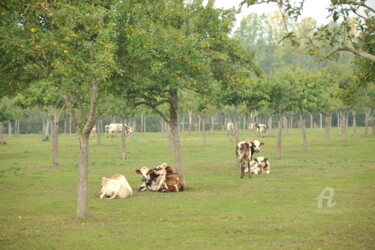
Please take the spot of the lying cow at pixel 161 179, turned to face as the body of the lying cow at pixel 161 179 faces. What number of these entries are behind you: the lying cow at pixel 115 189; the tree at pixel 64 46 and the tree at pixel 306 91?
1

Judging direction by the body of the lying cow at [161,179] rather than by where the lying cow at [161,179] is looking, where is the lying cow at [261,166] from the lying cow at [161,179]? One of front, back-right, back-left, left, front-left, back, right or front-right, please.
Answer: back

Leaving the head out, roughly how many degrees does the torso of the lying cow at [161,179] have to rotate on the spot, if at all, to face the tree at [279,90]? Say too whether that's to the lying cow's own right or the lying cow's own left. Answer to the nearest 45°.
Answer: approximately 180°

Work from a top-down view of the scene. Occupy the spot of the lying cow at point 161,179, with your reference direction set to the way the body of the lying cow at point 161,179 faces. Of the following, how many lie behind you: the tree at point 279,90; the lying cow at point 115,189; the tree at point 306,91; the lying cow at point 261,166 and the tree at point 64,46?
3

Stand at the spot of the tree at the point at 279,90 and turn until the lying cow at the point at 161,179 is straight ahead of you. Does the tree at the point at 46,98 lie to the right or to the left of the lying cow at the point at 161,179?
right

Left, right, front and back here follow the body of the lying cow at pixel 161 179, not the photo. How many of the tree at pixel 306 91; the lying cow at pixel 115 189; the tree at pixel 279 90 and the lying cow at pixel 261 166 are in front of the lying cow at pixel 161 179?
1

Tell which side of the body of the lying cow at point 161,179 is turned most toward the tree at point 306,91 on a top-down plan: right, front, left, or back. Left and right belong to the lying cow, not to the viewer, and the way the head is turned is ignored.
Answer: back

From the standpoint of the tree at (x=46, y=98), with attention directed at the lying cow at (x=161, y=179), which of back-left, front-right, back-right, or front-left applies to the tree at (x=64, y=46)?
front-right

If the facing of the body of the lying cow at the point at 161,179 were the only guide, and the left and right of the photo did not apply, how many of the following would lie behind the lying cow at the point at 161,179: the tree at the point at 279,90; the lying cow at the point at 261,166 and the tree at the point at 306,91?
3

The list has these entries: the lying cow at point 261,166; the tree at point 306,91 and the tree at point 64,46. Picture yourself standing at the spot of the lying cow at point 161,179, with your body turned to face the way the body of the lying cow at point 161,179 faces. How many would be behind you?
2

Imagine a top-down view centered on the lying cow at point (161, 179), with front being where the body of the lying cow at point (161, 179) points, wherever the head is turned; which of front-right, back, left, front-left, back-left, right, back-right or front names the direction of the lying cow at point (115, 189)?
front

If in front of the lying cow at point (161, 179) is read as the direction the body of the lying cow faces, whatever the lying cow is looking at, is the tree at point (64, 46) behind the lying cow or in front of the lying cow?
in front

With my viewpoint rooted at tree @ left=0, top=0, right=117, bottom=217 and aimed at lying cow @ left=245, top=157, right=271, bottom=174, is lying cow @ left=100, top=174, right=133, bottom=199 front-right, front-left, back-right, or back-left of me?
front-left
